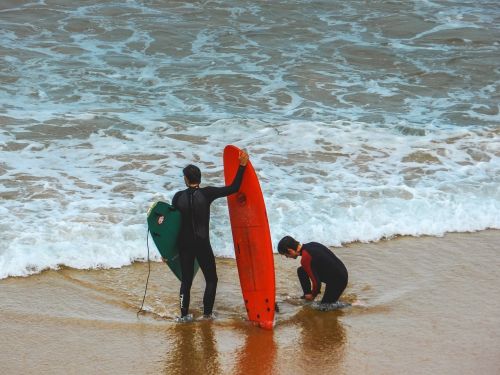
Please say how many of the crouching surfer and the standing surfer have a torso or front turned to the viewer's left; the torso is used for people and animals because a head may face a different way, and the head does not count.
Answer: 1

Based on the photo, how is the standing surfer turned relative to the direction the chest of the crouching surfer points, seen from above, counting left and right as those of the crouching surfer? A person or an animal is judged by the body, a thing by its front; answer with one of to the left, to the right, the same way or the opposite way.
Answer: to the right

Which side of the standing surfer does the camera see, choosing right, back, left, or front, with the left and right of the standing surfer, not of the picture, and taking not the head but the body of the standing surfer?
back

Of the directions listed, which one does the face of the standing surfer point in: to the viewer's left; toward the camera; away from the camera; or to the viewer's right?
away from the camera

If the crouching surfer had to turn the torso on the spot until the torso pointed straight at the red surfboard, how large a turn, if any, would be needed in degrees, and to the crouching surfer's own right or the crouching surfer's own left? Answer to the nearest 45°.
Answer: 0° — they already face it

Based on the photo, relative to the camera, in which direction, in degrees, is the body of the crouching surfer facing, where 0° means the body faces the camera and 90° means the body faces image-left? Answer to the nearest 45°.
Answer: approximately 90°

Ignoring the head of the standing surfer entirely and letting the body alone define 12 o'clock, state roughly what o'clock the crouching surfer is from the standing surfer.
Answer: The crouching surfer is roughly at 3 o'clock from the standing surfer.

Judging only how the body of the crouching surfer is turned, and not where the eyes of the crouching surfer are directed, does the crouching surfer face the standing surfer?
yes
